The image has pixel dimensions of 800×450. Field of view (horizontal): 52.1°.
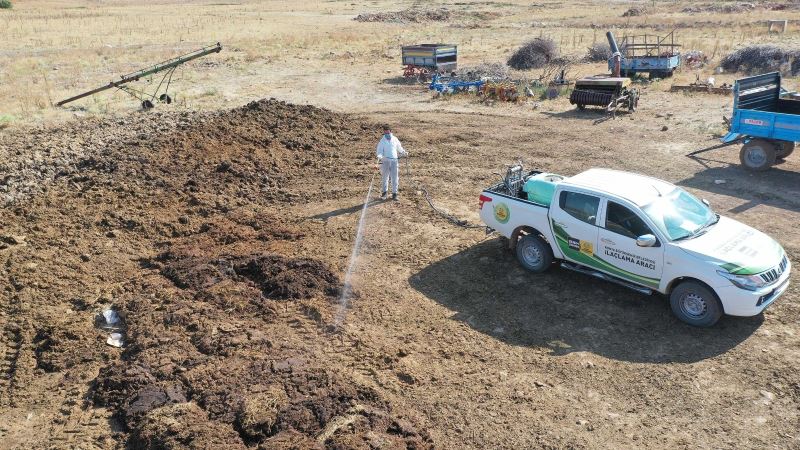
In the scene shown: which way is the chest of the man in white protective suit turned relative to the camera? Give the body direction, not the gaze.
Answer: toward the camera

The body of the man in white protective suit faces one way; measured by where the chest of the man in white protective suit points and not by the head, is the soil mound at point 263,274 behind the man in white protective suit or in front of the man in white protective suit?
in front

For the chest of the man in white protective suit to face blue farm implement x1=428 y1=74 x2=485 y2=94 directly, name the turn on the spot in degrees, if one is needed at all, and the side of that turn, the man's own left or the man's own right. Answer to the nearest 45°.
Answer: approximately 180°

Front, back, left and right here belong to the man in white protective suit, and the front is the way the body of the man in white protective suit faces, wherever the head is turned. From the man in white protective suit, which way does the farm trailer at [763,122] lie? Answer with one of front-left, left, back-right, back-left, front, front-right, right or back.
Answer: left

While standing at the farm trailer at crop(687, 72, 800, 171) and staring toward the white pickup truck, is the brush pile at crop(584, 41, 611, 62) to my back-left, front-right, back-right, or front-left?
back-right

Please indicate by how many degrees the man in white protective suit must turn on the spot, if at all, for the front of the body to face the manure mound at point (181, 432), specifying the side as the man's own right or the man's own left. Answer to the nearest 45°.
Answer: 0° — they already face it

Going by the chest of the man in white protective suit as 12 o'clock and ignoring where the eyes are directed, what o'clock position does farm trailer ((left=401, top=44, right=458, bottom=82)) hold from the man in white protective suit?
The farm trailer is roughly at 6 o'clock from the man in white protective suit.

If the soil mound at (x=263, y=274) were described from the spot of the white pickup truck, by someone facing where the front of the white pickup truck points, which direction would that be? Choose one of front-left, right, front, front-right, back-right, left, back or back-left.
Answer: back-right

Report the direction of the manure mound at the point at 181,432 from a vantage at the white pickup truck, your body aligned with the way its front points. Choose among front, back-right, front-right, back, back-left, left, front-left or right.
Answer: right

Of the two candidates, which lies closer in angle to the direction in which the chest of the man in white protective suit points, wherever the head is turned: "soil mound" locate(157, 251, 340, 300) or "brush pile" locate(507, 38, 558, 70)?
the soil mound

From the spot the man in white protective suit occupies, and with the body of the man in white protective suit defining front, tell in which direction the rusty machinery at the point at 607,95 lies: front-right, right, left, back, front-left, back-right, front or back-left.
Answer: back-left

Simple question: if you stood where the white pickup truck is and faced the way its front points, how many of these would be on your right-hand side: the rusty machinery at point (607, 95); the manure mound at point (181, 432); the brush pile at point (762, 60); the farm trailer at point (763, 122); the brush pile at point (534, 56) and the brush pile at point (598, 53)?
1

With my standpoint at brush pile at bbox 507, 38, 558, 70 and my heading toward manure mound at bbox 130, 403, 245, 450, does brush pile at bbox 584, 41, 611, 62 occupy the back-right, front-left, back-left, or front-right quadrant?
back-left
